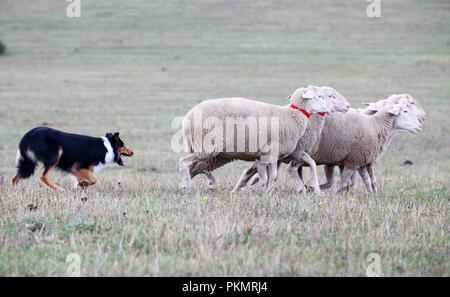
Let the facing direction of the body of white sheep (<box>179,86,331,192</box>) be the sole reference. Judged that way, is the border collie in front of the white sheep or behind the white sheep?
behind

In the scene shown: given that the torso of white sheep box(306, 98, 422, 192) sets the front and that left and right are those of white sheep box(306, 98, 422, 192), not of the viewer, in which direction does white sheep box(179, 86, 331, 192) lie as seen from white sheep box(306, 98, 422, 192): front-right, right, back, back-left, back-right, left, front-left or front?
back-right

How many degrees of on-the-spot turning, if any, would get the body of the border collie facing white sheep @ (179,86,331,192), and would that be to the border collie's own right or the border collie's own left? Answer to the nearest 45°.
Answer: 0° — it already faces it

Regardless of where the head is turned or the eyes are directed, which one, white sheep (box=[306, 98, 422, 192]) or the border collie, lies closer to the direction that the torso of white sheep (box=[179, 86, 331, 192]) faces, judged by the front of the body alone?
the white sheep

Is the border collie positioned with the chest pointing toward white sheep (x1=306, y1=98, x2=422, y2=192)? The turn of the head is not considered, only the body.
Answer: yes

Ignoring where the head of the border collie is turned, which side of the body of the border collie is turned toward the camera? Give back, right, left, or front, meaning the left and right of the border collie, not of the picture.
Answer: right

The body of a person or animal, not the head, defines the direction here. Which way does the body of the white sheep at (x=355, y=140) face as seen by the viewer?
to the viewer's right

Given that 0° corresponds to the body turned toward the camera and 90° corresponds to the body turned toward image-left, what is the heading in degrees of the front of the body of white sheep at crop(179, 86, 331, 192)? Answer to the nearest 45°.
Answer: approximately 270°

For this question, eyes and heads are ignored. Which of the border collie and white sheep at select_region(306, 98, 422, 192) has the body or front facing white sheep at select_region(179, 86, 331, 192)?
the border collie

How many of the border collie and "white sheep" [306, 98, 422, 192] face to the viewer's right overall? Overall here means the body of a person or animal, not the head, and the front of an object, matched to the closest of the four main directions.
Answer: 2
